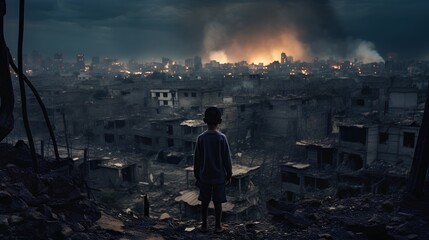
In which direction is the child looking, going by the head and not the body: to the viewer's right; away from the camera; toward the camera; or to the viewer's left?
away from the camera

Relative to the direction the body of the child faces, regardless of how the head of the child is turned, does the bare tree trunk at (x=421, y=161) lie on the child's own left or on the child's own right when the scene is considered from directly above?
on the child's own right

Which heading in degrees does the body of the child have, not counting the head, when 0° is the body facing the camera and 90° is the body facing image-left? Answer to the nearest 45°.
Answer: approximately 180°

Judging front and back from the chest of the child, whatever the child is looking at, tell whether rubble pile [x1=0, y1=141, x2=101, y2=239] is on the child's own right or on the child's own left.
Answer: on the child's own left
